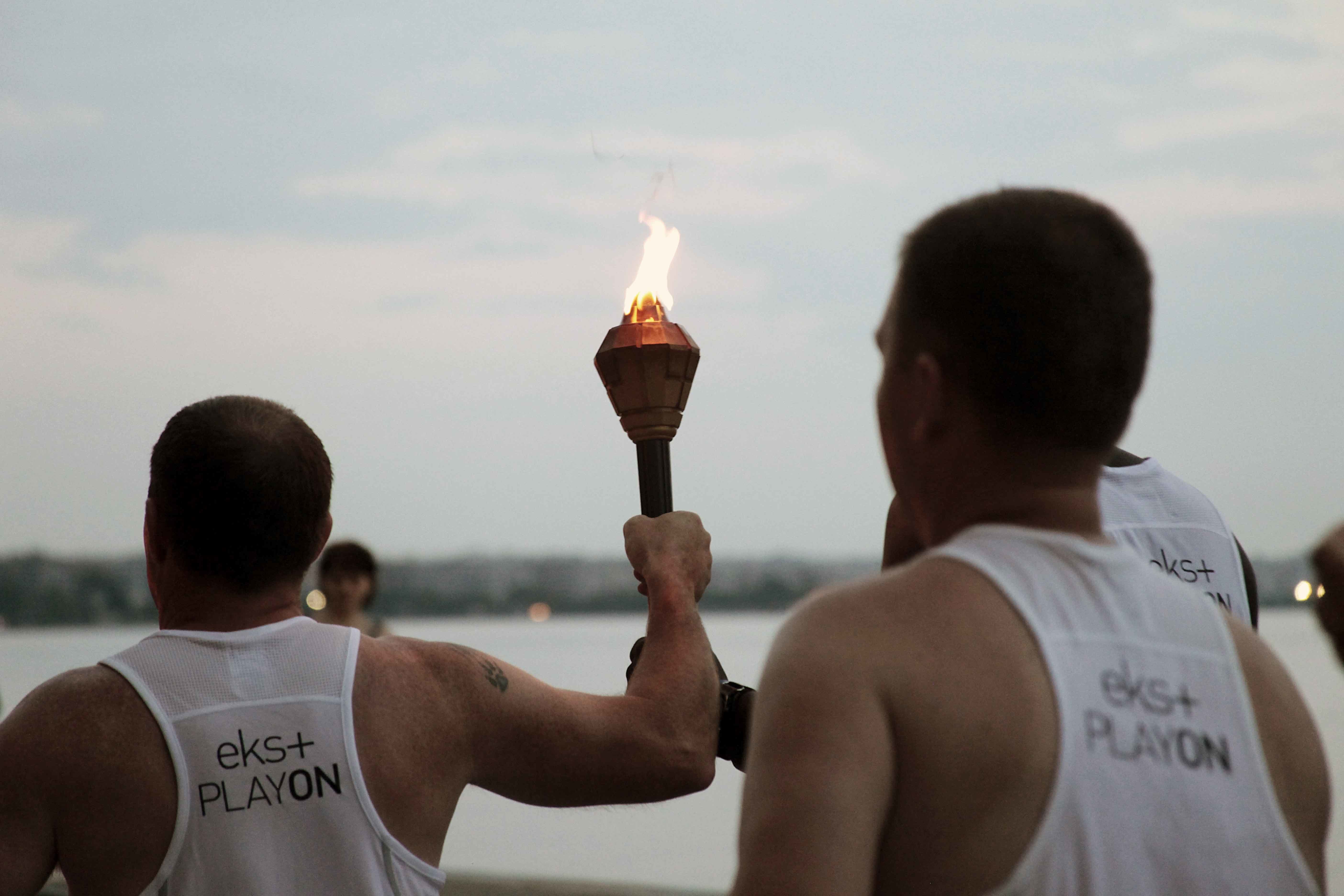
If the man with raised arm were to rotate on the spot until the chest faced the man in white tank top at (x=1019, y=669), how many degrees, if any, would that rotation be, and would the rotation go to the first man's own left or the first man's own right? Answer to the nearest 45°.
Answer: approximately 135° to the first man's own right

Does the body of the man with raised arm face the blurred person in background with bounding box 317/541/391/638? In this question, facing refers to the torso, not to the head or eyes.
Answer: yes

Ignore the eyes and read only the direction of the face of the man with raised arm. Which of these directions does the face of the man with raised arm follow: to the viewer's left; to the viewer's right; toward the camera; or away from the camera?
away from the camera

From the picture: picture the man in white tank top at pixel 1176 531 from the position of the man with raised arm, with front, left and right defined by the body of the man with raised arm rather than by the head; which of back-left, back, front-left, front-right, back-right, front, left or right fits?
right

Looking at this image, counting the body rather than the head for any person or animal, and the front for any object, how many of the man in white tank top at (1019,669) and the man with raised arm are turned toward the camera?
0

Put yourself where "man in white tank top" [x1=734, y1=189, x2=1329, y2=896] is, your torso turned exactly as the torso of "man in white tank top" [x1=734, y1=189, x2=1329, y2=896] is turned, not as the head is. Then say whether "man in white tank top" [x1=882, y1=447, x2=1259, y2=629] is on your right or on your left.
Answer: on your right

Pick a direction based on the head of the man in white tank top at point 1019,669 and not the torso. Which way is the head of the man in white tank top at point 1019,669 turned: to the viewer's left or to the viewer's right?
to the viewer's left

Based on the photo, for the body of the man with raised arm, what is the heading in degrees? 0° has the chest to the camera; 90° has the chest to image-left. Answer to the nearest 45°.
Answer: approximately 180°

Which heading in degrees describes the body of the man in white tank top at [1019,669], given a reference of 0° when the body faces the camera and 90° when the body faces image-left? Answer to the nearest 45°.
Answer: approximately 135°
